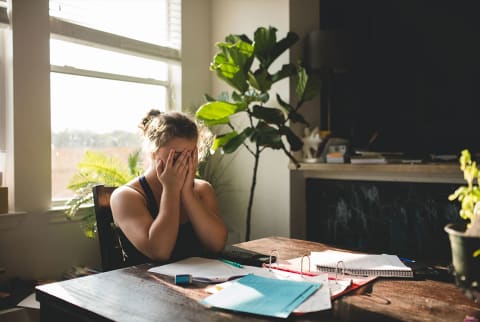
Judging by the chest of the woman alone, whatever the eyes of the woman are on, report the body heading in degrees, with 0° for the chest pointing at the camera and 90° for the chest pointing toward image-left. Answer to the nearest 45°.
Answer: approximately 315°

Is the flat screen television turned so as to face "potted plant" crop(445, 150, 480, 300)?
yes

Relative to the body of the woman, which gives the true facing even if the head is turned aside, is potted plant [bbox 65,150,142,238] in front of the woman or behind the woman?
behind

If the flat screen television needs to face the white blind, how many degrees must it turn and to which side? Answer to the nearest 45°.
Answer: approximately 90° to its right

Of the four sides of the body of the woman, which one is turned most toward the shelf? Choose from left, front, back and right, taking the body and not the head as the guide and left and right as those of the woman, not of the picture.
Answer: left

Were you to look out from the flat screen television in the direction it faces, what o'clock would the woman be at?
The woman is roughly at 1 o'clock from the flat screen television.

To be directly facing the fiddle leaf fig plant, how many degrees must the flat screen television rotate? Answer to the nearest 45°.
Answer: approximately 45° to its right
